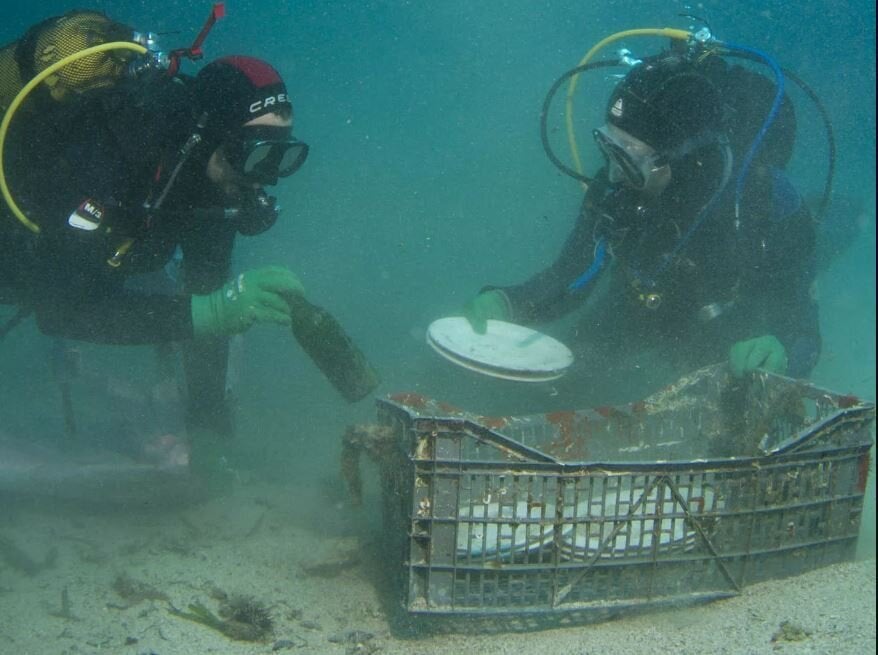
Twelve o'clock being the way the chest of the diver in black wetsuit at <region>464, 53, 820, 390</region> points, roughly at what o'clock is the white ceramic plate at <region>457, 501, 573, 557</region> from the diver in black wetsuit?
The white ceramic plate is roughly at 11 o'clock from the diver in black wetsuit.

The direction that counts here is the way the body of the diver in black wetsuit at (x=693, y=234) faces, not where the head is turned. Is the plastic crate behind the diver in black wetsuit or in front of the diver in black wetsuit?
in front

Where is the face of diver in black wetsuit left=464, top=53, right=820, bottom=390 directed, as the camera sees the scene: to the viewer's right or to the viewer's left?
to the viewer's left

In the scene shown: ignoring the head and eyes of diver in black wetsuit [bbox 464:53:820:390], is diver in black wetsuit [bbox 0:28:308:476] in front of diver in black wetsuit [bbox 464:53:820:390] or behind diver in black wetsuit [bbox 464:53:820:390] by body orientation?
in front

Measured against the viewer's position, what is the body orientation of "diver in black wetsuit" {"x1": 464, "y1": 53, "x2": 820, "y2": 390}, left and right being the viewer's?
facing the viewer and to the left of the viewer
